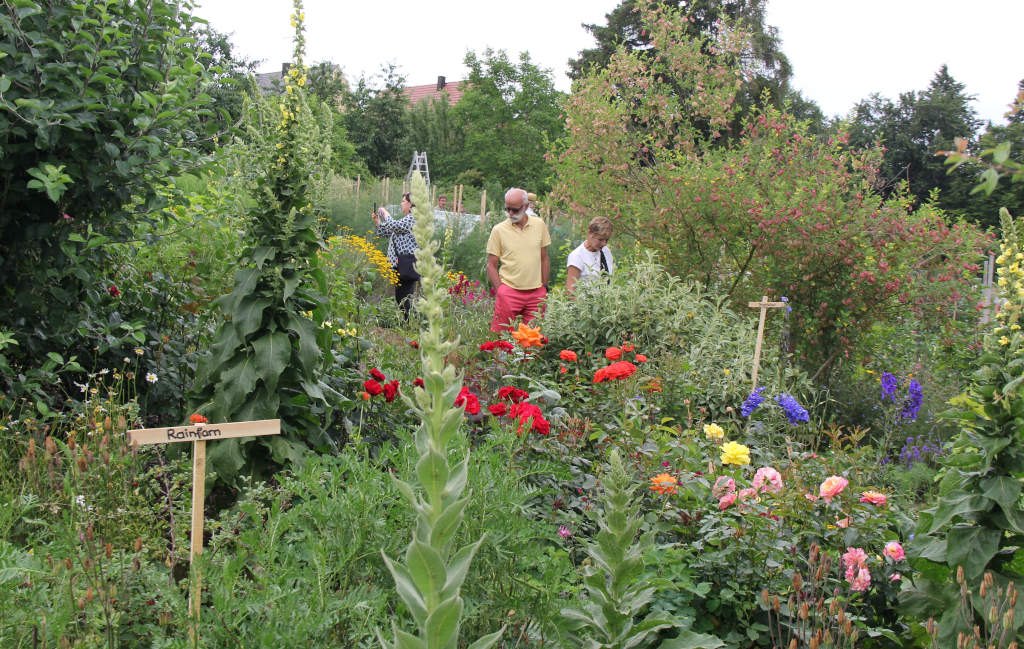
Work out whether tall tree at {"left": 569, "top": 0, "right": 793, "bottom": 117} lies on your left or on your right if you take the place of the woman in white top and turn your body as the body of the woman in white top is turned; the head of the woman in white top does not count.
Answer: on your left

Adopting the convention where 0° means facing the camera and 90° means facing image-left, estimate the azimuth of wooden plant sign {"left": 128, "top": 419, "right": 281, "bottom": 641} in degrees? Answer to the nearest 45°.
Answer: approximately 0°

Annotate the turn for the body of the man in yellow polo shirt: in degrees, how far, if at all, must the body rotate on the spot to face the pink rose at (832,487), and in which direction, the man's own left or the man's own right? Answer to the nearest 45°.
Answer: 0° — they already face it

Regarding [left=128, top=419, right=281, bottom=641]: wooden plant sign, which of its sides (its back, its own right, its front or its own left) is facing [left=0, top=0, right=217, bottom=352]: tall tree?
back

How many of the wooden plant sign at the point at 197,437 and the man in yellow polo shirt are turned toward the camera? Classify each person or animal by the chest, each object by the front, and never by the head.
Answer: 2

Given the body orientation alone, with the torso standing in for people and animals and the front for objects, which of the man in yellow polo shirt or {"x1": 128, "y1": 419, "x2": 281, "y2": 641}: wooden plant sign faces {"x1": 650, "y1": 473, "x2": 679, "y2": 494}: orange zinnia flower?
the man in yellow polo shirt
